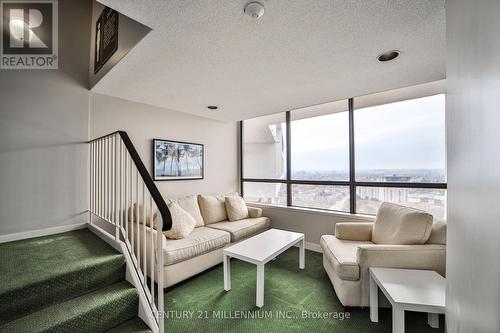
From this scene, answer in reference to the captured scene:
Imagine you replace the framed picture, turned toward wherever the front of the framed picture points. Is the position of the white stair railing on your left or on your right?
on your right

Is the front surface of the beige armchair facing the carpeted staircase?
yes

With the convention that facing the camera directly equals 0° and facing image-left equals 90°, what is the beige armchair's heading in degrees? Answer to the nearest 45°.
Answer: approximately 45°

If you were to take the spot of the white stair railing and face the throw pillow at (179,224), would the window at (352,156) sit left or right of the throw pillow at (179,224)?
right

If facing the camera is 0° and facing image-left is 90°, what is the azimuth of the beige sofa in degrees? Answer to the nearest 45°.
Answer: approximately 315°

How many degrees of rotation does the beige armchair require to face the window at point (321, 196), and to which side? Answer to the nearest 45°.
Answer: approximately 90° to its right

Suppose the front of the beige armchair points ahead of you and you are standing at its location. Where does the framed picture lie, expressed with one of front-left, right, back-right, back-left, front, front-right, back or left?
front-right

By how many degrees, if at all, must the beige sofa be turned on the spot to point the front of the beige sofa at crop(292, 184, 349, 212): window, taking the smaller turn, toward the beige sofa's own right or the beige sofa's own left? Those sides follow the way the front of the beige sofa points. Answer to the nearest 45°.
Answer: approximately 45° to the beige sofa's own left

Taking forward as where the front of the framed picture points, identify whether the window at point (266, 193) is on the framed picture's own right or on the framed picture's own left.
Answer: on the framed picture's own left
